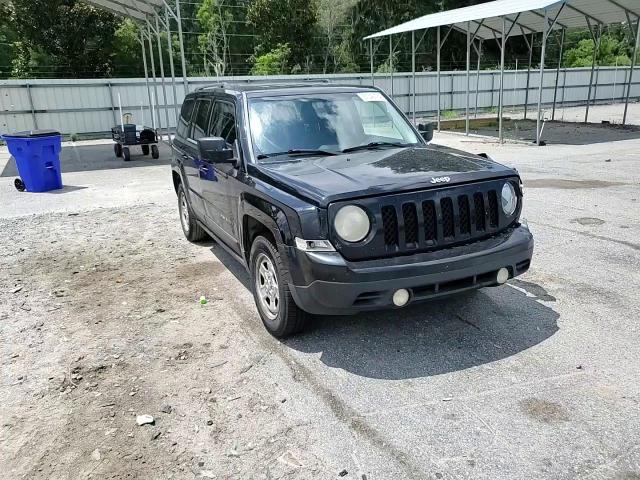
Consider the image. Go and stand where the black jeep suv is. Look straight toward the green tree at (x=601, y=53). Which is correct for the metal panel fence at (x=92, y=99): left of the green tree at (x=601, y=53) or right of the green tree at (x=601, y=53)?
left

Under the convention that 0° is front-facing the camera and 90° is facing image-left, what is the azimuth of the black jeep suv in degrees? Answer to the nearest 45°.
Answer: approximately 315°

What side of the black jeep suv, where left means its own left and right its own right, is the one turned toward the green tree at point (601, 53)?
left

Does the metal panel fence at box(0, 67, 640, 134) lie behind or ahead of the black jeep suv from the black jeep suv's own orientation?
behind

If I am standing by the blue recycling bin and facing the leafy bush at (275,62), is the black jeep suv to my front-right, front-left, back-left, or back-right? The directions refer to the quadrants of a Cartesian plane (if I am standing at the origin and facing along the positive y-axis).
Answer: back-right

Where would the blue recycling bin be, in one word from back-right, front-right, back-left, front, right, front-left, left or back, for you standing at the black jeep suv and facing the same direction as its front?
back

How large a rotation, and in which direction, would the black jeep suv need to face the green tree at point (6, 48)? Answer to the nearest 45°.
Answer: approximately 180°

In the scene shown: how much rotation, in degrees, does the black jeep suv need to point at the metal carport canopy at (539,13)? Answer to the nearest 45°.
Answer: approximately 135° to its left
